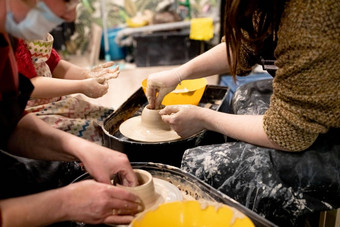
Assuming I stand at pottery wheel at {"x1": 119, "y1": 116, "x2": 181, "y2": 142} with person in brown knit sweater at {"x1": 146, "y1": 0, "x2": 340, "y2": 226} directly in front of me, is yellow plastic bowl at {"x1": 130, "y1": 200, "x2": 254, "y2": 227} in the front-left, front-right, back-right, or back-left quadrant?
front-right

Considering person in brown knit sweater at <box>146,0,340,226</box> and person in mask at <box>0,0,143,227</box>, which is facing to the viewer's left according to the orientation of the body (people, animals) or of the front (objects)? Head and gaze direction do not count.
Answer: person in brown knit sweater at <box>146,0,340,226</box>

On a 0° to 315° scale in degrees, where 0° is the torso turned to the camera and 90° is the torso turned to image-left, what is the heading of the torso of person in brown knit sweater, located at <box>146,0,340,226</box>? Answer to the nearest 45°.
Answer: approximately 90°

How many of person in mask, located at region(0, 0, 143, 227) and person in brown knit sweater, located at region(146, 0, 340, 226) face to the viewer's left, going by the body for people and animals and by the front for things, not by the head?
1

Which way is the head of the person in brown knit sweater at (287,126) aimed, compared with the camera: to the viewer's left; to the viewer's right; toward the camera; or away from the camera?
to the viewer's left

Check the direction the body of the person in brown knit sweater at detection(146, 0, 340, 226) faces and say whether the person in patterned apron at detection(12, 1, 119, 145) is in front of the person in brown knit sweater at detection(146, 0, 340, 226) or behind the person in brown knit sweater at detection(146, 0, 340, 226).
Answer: in front

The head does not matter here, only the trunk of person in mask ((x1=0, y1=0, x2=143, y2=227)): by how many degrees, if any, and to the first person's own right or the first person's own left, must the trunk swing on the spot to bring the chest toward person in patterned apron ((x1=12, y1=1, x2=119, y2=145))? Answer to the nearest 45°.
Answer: approximately 90° to the first person's own left

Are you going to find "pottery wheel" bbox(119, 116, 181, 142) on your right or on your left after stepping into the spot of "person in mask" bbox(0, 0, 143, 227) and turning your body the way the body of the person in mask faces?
on your left

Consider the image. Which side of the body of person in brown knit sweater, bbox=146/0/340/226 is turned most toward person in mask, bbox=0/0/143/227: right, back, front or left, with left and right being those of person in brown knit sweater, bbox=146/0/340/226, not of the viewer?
front

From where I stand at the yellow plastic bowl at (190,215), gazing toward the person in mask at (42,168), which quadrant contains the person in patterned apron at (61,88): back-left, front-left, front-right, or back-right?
front-right

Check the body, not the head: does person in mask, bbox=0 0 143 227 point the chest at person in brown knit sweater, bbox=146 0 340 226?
yes

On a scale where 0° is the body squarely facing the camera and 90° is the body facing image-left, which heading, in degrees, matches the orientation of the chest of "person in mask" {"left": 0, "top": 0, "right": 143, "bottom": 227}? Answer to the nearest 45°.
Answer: approximately 270°

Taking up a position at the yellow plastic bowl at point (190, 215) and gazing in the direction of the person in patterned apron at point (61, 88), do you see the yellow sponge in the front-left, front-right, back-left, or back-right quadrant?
front-right
